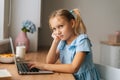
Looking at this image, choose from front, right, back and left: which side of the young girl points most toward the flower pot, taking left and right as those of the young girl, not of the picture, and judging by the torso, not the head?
right

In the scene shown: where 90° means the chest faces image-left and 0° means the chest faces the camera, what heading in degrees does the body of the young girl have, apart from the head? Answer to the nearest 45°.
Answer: approximately 45°
